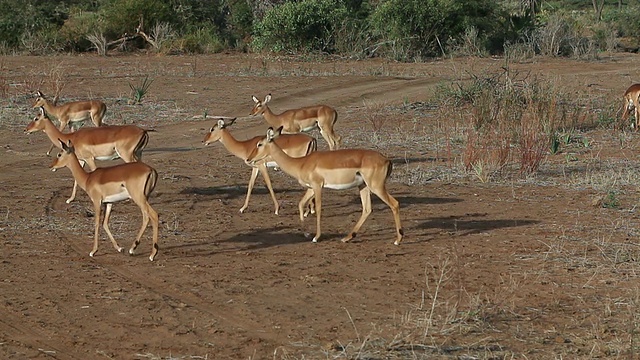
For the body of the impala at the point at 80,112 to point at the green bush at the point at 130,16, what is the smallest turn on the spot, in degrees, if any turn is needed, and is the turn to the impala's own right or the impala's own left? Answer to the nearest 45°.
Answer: approximately 90° to the impala's own right

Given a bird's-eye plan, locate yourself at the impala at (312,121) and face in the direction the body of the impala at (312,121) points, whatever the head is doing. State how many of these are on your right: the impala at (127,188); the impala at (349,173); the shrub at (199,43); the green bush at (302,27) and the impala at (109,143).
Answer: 2

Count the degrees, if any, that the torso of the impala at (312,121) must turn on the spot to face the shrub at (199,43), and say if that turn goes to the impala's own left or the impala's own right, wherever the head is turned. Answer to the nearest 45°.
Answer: approximately 90° to the impala's own right

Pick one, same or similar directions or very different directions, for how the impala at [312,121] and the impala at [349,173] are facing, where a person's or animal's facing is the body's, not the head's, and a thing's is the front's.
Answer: same or similar directions

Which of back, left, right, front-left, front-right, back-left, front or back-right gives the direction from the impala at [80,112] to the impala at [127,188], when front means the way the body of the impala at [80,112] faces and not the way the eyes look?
left

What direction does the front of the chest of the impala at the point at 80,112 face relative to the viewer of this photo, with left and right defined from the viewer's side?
facing to the left of the viewer

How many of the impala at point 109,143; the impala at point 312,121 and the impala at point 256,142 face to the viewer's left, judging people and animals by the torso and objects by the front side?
3

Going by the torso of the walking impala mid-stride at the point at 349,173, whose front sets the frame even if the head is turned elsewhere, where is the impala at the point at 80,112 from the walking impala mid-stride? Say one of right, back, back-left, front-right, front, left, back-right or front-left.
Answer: front-right

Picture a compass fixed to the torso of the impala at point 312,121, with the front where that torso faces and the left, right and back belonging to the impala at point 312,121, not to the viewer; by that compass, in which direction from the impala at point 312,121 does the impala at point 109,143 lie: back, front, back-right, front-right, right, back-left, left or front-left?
front-left

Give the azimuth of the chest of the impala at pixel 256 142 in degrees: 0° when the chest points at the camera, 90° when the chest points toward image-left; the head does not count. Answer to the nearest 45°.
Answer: approximately 90°

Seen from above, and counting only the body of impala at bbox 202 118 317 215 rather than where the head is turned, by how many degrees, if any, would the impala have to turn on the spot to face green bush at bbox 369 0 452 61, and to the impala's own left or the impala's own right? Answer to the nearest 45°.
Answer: approximately 90° to the impala's own right

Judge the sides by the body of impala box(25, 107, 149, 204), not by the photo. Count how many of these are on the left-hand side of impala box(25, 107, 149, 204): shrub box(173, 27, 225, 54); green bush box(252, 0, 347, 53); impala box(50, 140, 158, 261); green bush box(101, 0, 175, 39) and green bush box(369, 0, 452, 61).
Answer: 1

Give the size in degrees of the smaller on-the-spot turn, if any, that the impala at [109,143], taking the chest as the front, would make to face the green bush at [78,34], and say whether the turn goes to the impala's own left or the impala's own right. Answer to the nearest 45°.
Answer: approximately 90° to the impala's own right

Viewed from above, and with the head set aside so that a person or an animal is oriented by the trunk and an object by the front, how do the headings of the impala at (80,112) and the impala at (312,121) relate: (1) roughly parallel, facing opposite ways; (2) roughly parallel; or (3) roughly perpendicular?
roughly parallel

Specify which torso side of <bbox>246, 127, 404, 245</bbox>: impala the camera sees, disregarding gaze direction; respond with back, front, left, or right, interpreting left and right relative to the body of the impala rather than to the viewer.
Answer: left

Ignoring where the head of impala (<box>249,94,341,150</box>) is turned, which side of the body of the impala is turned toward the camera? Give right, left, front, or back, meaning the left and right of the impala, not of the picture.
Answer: left

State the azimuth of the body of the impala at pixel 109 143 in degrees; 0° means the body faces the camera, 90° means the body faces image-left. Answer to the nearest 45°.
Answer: approximately 90°
